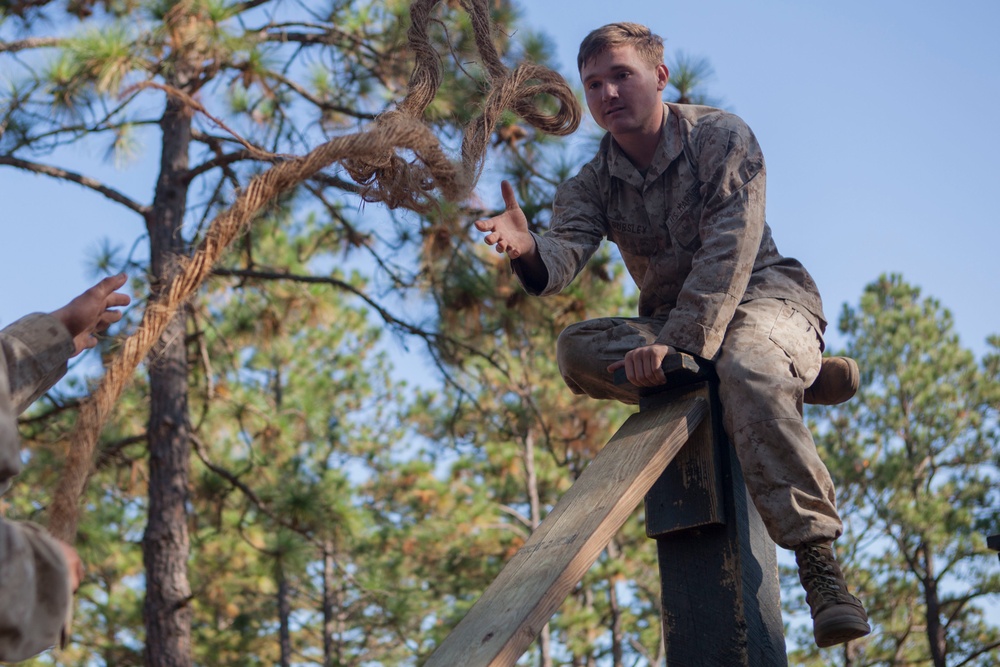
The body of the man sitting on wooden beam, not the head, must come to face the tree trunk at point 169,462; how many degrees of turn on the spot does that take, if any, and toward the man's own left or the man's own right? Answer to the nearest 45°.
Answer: approximately 90° to the man's own right

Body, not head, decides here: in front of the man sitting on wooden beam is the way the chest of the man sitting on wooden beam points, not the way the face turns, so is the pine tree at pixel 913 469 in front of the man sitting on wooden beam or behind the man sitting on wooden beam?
behind

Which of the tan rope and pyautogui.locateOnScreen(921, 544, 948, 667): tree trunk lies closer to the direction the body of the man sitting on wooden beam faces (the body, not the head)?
the tan rope

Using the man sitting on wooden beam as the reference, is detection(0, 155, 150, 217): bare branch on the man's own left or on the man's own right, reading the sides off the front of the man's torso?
on the man's own right

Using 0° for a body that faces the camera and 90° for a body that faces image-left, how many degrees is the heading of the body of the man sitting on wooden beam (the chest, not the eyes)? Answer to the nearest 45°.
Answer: approximately 45°

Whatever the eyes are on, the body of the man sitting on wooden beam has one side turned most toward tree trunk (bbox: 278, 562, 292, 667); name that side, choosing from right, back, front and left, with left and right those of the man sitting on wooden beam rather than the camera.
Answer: right

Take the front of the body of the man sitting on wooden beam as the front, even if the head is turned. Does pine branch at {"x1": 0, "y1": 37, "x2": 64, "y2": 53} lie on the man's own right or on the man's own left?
on the man's own right
